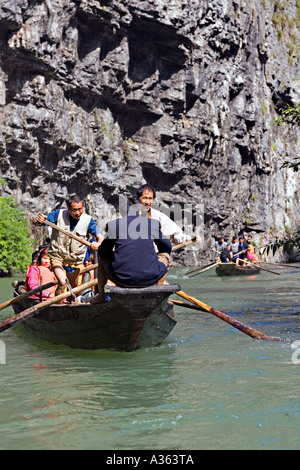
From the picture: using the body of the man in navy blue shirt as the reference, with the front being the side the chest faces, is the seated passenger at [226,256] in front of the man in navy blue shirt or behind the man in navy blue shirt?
in front

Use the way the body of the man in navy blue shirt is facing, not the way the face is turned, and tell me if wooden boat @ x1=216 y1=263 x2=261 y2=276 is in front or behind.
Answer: in front

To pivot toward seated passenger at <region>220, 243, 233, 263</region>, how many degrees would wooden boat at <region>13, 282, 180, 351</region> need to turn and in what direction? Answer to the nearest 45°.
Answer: approximately 135° to its left

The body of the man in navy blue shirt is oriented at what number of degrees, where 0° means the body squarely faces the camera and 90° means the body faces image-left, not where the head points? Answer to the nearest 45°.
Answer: approximately 180°

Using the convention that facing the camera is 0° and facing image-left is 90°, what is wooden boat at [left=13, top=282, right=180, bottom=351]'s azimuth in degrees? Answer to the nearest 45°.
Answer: approximately 315°

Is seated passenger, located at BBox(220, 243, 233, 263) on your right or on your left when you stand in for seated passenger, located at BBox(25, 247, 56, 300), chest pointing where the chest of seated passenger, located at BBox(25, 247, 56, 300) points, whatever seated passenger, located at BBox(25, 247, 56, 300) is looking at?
on your left

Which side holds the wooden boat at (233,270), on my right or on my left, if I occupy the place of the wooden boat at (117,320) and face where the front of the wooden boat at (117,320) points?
on my left

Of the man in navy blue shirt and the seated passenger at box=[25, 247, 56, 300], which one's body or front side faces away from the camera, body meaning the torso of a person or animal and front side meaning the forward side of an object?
the man in navy blue shirt

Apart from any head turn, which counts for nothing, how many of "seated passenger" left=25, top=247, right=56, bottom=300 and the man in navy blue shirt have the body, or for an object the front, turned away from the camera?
1

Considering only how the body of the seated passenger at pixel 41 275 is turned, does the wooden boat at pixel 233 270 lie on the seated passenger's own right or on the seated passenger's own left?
on the seated passenger's own left
